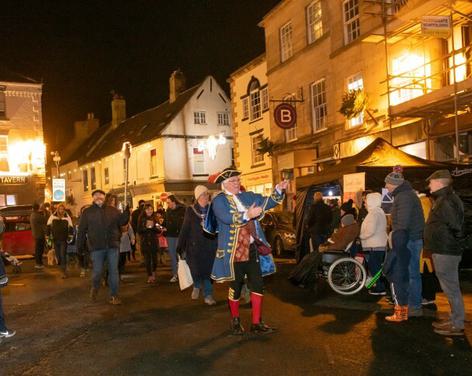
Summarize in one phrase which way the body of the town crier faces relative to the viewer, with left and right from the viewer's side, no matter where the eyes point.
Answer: facing the viewer and to the right of the viewer

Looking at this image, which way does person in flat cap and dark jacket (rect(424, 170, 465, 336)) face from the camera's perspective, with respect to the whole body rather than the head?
to the viewer's left

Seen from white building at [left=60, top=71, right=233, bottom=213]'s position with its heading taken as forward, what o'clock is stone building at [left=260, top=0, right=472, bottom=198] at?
stone building at [left=260, top=0, right=472, bottom=198] is roughly at 10 o'clock from white building at [left=60, top=71, right=233, bottom=213].

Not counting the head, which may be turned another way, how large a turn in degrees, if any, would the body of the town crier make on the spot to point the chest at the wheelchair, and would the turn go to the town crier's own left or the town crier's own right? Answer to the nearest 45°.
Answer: approximately 90° to the town crier's own left

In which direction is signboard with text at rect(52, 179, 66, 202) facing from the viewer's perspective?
toward the camera

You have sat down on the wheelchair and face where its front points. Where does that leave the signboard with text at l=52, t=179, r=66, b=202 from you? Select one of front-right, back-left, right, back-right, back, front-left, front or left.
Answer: front-right

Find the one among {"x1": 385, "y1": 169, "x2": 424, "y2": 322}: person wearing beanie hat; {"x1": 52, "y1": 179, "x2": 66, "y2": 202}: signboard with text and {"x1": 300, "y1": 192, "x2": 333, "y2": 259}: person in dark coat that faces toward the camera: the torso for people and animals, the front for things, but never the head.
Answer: the signboard with text

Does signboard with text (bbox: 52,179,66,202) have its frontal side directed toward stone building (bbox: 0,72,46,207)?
no

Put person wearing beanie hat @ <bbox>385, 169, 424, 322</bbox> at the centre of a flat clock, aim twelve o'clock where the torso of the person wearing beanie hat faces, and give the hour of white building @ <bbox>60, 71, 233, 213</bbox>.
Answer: The white building is roughly at 2 o'clock from the person wearing beanie hat.

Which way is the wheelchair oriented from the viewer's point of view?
to the viewer's left

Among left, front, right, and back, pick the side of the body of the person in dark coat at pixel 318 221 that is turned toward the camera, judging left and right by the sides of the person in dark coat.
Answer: back

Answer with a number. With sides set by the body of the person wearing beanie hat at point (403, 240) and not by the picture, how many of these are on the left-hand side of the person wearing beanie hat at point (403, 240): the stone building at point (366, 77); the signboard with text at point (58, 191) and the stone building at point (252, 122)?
0

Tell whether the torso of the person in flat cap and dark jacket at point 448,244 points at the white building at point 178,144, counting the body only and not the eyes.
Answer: no

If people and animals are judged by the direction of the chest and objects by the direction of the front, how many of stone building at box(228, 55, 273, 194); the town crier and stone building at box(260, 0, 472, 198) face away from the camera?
0

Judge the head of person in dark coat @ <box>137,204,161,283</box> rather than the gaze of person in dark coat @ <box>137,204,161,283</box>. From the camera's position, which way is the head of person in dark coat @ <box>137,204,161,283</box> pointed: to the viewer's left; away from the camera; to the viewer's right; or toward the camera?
toward the camera

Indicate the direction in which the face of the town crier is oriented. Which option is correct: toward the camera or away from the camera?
toward the camera

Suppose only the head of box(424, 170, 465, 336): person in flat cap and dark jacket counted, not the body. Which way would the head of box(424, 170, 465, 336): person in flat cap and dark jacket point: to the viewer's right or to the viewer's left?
to the viewer's left

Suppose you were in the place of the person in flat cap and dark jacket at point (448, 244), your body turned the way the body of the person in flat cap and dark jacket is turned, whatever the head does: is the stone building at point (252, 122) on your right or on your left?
on your right

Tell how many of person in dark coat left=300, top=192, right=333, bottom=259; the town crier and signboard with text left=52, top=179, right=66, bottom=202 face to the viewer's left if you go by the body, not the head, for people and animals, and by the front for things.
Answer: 0
